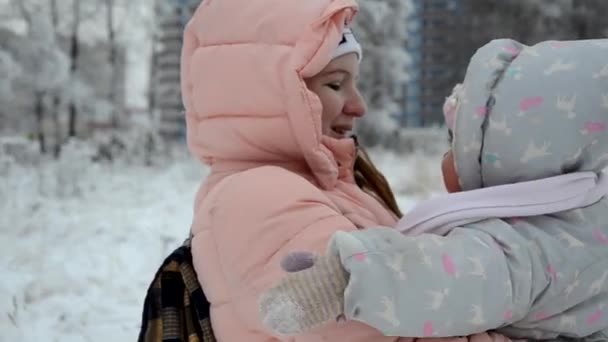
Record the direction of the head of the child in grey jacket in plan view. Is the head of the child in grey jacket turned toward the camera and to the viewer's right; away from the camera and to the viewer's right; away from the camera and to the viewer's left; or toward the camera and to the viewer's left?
away from the camera and to the viewer's left

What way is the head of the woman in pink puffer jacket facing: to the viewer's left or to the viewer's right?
to the viewer's right

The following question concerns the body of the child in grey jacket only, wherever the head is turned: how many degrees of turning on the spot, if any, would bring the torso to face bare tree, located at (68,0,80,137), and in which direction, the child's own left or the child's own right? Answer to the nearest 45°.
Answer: approximately 45° to the child's own right

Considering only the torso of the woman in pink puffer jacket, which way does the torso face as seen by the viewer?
to the viewer's right

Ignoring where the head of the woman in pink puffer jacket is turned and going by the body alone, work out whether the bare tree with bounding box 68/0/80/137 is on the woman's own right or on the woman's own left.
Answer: on the woman's own left

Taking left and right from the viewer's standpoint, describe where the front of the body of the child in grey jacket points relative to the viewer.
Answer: facing to the left of the viewer
